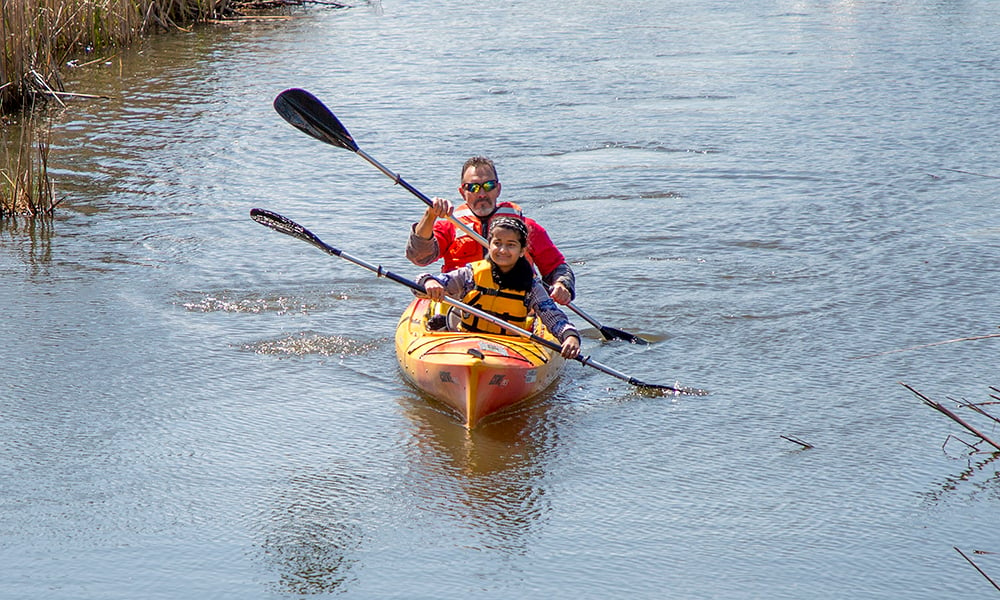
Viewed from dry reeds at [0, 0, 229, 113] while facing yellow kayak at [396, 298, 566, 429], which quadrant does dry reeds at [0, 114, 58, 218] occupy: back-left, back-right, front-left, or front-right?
front-right

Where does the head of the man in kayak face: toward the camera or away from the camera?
toward the camera

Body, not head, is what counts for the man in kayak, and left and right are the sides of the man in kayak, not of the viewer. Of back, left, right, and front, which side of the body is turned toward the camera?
front

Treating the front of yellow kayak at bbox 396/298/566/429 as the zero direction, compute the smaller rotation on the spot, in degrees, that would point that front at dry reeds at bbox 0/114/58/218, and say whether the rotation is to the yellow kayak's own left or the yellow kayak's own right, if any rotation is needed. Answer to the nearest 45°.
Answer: approximately 135° to the yellow kayak's own right

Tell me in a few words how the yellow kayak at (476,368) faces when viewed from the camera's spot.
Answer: facing the viewer

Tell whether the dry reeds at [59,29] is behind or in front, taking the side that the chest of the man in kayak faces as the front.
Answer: behind

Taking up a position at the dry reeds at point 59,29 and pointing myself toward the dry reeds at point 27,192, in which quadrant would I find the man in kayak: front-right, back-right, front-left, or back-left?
front-left

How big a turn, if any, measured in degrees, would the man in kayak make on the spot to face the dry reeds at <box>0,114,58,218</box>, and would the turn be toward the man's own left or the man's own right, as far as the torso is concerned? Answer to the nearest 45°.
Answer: approximately 135° to the man's own right
